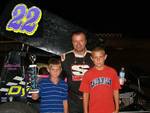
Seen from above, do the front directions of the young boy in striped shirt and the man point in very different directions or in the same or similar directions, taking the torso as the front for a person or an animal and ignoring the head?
same or similar directions

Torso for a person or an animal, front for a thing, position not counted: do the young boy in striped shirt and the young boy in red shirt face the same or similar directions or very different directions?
same or similar directions

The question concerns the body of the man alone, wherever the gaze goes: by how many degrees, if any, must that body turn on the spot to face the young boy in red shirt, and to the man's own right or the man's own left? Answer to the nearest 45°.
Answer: approximately 45° to the man's own left

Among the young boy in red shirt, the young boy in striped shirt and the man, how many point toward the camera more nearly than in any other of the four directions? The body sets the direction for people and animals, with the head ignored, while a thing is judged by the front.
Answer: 3

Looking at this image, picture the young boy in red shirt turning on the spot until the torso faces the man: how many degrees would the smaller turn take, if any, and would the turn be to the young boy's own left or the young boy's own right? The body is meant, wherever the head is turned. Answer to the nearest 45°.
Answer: approximately 135° to the young boy's own right

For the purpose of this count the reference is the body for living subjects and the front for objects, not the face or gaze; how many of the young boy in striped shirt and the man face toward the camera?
2

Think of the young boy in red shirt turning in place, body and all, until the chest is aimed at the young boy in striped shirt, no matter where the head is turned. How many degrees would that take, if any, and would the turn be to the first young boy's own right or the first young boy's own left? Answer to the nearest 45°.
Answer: approximately 90° to the first young boy's own right

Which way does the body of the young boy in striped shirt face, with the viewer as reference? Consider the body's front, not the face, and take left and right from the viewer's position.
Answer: facing the viewer

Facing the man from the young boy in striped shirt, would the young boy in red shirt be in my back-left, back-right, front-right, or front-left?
front-right

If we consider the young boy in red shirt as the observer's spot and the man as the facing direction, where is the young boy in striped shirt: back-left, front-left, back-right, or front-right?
front-left

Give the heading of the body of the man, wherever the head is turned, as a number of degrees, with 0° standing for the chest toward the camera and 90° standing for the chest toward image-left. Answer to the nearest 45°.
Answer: approximately 0°

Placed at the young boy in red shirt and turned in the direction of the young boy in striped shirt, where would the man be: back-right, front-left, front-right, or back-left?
front-right
